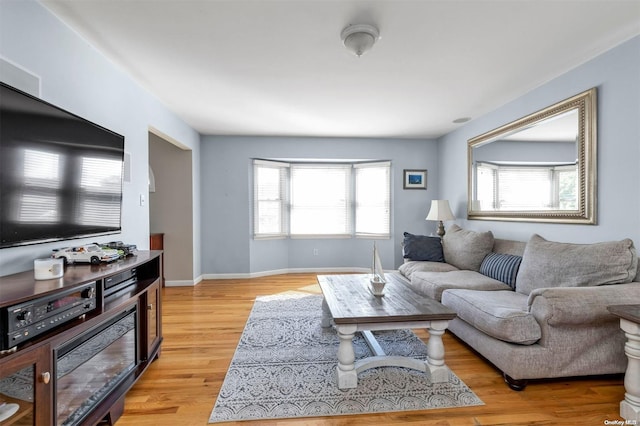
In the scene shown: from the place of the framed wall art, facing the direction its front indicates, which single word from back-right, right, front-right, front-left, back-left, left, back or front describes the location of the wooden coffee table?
front

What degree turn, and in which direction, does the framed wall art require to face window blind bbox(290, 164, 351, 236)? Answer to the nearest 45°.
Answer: approximately 90° to its right

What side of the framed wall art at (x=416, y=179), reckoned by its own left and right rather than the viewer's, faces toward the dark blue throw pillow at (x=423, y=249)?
front

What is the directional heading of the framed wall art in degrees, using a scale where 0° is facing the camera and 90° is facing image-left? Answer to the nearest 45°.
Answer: approximately 0°

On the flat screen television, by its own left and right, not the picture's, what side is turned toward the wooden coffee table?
front

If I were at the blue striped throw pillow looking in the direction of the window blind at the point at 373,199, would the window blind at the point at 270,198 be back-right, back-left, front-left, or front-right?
front-left

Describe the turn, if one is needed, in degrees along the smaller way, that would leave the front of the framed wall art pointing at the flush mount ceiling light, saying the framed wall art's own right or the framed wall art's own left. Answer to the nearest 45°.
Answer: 0° — it already faces it

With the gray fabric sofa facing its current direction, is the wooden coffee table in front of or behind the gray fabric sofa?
in front

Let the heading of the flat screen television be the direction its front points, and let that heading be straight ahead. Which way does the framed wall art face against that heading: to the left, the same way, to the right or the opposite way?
to the right

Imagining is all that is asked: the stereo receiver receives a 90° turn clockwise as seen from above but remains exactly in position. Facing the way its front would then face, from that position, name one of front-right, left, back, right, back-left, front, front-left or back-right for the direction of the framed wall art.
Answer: back-left

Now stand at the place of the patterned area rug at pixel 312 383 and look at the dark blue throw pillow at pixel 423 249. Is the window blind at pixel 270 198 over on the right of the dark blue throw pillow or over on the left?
left

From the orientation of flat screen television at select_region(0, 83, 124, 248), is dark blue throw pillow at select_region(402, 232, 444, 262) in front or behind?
in front

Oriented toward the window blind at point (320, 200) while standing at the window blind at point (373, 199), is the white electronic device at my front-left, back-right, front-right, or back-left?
front-left

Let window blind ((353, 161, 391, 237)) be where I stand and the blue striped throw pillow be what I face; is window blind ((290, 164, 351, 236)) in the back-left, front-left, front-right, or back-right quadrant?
back-right

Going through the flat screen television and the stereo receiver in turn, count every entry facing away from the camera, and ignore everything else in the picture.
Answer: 0

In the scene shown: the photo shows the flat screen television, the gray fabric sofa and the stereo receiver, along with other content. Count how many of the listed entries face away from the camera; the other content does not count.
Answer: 0
